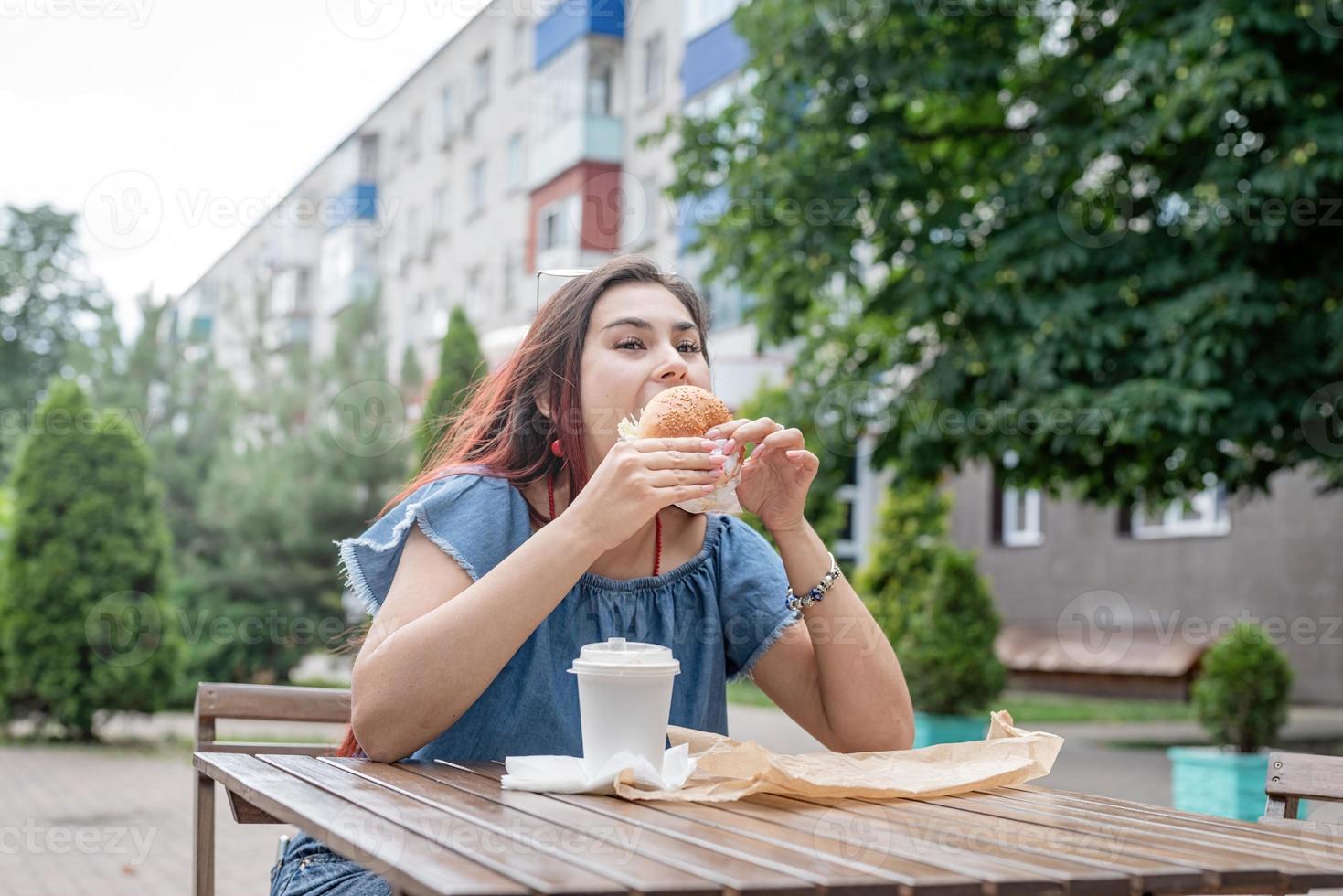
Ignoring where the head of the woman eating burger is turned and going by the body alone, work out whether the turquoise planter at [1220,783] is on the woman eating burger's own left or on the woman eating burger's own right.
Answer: on the woman eating burger's own left

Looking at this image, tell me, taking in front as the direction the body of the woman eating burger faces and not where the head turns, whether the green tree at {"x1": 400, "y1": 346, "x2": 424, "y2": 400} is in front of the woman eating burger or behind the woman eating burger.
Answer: behind

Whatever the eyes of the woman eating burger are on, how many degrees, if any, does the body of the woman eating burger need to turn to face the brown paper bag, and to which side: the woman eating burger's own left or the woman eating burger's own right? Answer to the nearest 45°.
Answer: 0° — they already face it

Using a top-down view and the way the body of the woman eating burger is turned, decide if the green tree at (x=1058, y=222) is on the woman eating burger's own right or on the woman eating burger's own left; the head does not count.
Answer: on the woman eating burger's own left

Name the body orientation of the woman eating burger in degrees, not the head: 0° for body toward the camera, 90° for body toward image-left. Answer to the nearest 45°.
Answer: approximately 315°

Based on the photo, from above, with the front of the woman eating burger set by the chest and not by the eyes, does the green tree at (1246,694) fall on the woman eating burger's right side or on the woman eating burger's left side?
on the woman eating burger's left side

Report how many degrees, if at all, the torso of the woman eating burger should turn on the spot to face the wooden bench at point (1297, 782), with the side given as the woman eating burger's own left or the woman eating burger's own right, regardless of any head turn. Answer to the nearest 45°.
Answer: approximately 45° to the woman eating burger's own left

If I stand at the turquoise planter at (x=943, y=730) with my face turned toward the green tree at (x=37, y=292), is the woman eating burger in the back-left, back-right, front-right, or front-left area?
back-left

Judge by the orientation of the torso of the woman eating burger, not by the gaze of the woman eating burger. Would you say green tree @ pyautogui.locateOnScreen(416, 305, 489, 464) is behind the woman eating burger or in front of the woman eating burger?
behind

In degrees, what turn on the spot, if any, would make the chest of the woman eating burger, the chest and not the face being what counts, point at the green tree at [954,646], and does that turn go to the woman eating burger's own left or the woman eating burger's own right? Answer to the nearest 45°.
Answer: approximately 135° to the woman eating burger's own left
